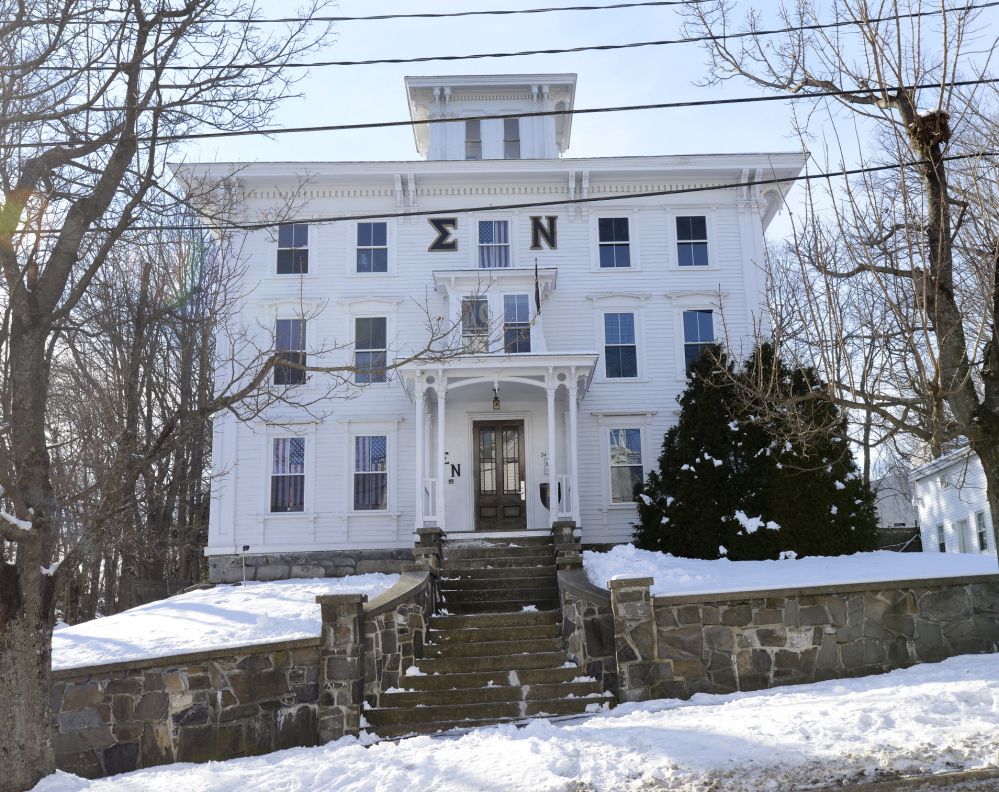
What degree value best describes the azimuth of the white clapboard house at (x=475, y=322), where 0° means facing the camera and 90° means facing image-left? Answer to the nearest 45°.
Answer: approximately 0°

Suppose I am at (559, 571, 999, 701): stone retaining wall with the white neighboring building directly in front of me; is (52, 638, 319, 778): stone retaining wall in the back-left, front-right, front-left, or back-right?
back-left

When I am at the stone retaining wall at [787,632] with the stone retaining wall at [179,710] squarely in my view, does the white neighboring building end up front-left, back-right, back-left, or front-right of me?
back-right

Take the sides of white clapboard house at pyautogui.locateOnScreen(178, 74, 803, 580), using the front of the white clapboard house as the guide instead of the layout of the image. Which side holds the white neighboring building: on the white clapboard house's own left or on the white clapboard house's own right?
on the white clapboard house's own left

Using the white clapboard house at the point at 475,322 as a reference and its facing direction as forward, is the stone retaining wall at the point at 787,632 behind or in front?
in front

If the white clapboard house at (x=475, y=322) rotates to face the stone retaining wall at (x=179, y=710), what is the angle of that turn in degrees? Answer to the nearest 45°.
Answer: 0° — it already faces it

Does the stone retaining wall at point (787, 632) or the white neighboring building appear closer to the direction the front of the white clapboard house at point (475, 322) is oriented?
the stone retaining wall
